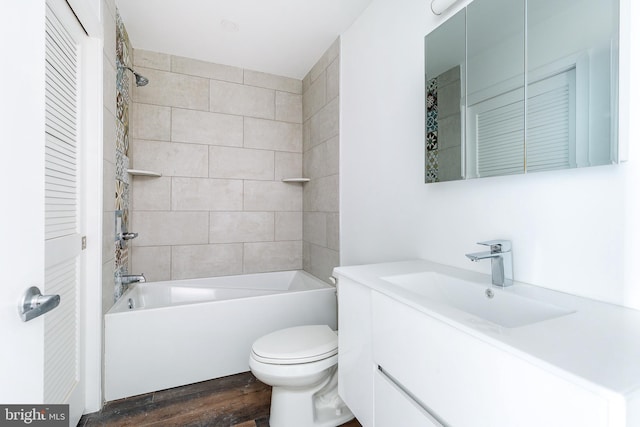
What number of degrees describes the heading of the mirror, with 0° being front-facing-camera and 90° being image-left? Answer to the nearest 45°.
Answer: approximately 45°

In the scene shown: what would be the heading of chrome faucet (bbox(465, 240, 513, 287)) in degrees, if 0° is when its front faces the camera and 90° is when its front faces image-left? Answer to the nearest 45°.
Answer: approximately 45°

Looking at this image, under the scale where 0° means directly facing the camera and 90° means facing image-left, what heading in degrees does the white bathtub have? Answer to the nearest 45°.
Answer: approximately 0°

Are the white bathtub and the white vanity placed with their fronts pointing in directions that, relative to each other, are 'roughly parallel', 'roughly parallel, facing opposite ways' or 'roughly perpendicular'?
roughly perpendicular

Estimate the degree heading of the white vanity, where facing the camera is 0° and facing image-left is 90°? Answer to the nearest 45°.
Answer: approximately 45°

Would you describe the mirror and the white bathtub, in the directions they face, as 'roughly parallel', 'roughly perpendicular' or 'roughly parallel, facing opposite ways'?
roughly perpendicular
